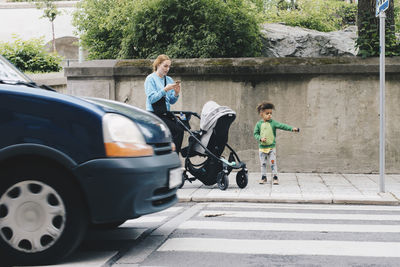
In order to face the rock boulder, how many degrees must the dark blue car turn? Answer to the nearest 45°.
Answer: approximately 45° to its left

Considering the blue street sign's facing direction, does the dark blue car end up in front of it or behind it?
in front

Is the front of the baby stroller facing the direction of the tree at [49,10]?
no

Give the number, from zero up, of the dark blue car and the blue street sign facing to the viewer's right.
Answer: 1

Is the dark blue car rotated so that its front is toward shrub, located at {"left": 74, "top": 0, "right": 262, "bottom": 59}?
no

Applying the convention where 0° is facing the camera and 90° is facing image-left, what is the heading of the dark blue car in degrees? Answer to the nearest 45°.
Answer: approximately 270°

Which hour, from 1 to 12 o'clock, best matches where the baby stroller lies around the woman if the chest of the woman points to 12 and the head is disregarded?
The baby stroller is roughly at 11 o'clock from the woman.

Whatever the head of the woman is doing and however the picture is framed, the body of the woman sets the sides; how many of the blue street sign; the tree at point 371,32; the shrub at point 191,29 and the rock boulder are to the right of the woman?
0

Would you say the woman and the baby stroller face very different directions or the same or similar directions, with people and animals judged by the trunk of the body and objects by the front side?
same or similar directions

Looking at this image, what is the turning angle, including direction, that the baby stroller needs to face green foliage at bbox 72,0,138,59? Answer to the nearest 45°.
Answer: approximately 180°

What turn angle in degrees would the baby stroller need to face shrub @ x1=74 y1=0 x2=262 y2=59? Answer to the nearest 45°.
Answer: approximately 135° to its left

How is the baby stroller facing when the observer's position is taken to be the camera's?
facing the viewer and to the right of the viewer

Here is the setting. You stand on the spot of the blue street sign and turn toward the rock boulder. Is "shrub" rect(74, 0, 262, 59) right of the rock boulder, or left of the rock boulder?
left

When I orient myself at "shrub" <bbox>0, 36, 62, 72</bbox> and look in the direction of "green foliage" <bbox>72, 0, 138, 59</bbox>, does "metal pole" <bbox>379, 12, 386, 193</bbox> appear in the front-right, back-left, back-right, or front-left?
front-right

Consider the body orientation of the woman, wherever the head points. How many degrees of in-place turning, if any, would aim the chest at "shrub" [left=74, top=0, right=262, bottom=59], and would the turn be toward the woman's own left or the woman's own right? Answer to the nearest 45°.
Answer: approximately 135° to the woman's own left

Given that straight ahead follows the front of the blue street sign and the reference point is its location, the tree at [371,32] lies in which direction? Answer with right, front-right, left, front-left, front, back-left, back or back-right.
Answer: back-right
